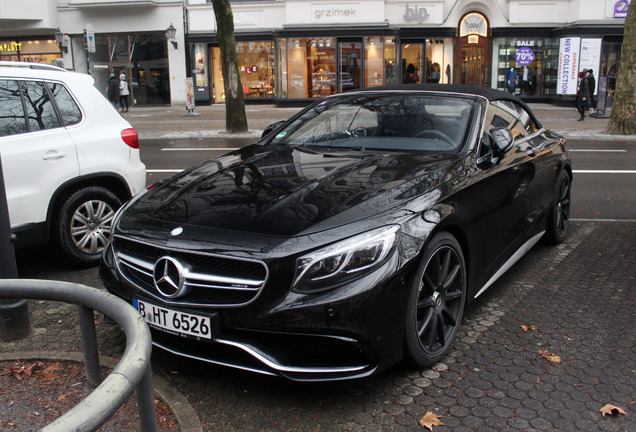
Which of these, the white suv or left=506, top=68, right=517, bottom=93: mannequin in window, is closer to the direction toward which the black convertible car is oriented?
the white suv

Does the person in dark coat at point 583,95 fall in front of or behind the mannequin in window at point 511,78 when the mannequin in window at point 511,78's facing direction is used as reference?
in front

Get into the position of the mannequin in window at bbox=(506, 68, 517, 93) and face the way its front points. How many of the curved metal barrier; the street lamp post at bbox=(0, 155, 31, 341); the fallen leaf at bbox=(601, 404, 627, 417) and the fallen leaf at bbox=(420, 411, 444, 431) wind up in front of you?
4

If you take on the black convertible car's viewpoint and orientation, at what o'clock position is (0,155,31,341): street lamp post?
The street lamp post is roughly at 2 o'clock from the black convertible car.

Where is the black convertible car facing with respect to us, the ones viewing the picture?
facing the viewer and to the left of the viewer

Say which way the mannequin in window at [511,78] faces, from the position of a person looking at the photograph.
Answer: facing the viewer

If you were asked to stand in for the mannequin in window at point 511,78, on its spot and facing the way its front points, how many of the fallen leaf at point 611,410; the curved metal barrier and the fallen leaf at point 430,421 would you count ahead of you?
3

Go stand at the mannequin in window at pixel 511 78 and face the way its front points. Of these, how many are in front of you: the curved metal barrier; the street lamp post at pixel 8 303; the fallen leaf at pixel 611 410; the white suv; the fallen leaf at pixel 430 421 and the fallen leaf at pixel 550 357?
6

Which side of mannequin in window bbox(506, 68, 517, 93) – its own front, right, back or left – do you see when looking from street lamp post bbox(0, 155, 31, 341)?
front

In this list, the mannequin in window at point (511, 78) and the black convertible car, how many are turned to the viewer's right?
0

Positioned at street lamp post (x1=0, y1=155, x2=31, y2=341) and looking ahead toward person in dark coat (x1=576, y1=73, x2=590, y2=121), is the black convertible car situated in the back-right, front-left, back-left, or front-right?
front-right

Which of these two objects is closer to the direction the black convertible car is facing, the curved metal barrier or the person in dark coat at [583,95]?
the curved metal barrier

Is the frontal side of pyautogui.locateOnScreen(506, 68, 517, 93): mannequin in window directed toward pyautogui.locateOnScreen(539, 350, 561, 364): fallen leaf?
yes

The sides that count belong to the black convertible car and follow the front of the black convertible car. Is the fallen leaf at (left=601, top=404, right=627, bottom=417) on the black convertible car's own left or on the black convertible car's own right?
on the black convertible car's own left

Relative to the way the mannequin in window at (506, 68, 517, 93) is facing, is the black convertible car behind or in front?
in front
